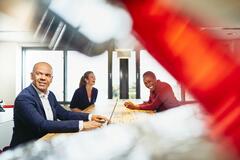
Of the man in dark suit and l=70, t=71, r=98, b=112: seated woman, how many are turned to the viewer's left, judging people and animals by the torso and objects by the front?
0

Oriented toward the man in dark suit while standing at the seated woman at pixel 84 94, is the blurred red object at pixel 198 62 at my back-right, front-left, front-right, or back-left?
front-left

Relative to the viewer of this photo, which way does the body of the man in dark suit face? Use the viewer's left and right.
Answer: facing the viewer and to the right of the viewer

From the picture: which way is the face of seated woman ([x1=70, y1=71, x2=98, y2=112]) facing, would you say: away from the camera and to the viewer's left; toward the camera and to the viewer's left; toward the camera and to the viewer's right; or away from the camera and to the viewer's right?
toward the camera and to the viewer's right

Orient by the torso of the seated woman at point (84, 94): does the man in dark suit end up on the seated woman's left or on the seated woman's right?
on the seated woman's right

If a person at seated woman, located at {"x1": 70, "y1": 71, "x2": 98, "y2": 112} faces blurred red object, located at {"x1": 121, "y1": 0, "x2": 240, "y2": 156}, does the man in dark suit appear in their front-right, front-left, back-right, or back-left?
front-right

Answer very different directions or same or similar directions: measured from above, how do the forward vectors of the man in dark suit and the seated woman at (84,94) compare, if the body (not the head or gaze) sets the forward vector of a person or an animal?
same or similar directions

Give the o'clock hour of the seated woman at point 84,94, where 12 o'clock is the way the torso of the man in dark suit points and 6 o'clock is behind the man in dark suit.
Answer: The seated woman is roughly at 8 o'clock from the man in dark suit.
